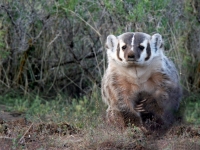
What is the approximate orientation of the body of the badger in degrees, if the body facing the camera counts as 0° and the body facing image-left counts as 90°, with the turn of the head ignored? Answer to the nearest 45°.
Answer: approximately 0°
